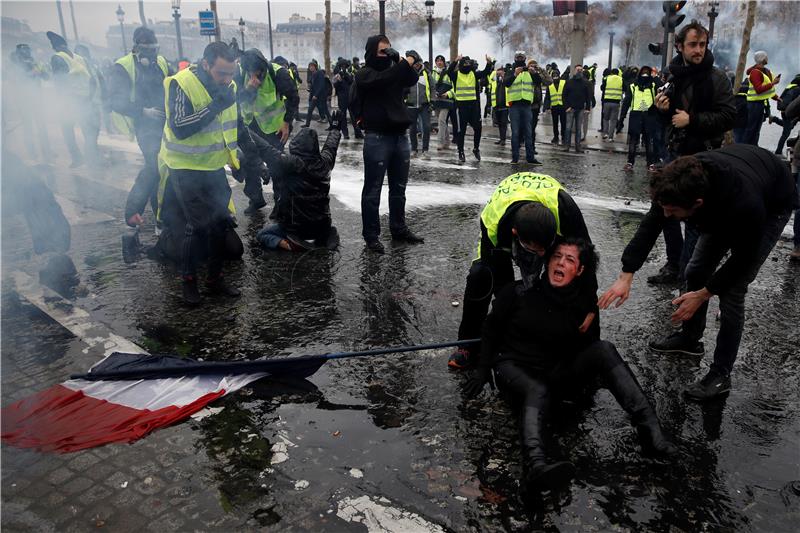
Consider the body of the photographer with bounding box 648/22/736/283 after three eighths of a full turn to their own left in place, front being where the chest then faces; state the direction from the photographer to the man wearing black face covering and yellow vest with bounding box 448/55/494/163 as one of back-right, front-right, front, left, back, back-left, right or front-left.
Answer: back-left

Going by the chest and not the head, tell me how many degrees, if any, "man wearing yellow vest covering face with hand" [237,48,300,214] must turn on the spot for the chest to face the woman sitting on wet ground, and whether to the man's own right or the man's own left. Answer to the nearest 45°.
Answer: approximately 45° to the man's own left

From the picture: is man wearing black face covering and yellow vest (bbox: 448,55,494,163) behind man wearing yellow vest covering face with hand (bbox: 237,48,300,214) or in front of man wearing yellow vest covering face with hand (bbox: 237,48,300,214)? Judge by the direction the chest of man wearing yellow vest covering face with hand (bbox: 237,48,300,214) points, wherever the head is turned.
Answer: behind

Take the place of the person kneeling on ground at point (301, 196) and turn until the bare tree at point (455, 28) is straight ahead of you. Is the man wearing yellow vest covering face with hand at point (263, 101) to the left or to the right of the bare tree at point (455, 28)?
left

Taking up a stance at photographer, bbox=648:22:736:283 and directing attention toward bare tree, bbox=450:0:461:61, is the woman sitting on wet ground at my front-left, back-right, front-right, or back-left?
back-left

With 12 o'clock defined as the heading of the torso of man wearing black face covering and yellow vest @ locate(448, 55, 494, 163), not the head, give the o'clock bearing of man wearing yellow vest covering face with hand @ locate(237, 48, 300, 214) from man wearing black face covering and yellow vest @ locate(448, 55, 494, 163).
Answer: man wearing yellow vest covering face with hand @ locate(237, 48, 300, 214) is roughly at 1 o'clock from man wearing black face covering and yellow vest @ locate(448, 55, 494, 163).

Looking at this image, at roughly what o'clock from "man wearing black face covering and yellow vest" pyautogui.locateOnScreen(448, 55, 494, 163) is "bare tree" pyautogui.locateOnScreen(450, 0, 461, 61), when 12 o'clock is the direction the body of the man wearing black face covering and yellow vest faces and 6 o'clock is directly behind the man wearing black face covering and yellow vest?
The bare tree is roughly at 6 o'clock from the man wearing black face covering and yellow vest.

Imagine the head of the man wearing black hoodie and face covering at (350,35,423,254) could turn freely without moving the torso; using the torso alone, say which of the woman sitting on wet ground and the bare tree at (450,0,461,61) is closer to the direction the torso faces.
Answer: the woman sitting on wet ground

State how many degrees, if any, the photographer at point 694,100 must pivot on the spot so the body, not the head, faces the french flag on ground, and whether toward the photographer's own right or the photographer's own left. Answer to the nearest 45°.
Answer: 0° — they already face it
